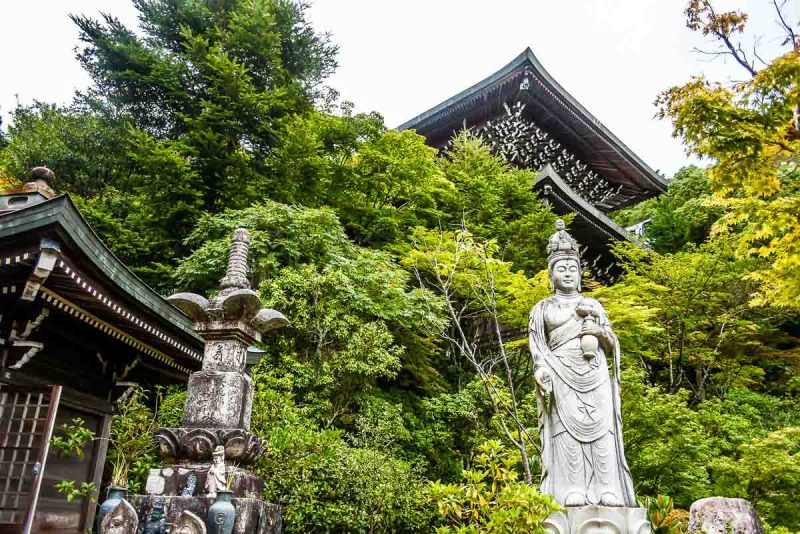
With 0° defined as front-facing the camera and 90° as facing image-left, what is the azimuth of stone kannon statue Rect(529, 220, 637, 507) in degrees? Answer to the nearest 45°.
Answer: approximately 0°

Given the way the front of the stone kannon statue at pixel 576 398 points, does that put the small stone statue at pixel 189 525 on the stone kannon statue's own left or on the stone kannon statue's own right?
on the stone kannon statue's own right

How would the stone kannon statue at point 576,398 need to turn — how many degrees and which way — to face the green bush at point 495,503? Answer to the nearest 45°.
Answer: approximately 45° to its right

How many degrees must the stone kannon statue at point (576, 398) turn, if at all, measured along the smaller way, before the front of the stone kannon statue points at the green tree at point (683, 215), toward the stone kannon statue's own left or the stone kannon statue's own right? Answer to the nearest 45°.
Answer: approximately 180°

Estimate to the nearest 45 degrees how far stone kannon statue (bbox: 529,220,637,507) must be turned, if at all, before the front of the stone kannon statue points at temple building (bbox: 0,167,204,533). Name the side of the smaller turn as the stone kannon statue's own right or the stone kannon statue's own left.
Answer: approximately 90° to the stone kannon statue's own right

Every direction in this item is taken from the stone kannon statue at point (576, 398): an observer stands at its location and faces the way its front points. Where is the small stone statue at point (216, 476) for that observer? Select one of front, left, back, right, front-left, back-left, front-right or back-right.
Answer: right

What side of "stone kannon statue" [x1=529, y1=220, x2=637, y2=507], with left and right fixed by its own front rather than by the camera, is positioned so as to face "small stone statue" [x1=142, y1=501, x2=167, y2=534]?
right

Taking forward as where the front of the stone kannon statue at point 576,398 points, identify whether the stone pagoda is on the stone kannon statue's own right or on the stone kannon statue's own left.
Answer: on the stone kannon statue's own right

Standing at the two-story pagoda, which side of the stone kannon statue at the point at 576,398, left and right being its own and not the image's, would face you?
back

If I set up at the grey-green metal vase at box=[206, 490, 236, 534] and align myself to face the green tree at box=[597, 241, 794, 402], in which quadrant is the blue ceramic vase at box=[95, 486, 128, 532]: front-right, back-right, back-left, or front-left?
back-left

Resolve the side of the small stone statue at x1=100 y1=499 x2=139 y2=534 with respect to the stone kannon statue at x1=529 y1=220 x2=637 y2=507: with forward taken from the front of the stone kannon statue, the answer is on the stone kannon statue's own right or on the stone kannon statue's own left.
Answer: on the stone kannon statue's own right

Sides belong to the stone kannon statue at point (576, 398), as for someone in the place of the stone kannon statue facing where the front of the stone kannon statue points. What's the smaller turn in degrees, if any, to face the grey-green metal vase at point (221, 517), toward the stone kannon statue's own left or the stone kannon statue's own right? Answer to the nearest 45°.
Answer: approximately 90° to the stone kannon statue's own right

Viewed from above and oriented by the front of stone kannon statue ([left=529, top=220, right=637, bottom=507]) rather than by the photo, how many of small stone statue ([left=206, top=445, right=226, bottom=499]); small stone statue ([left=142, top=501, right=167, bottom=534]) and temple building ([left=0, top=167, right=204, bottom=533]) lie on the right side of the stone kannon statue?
3
